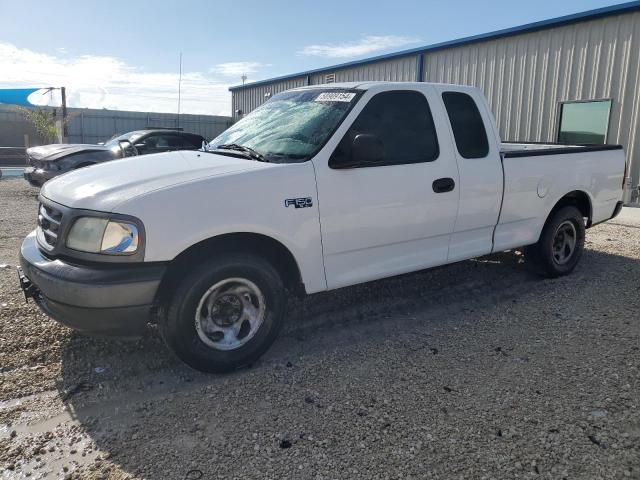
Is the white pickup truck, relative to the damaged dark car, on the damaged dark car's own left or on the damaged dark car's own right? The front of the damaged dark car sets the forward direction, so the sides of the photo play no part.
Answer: on the damaged dark car's own left

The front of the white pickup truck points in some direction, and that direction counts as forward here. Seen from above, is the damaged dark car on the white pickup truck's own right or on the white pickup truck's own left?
on the white pickup truck's own right

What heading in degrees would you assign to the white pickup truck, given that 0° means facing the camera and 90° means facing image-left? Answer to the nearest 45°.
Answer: approximately 45°

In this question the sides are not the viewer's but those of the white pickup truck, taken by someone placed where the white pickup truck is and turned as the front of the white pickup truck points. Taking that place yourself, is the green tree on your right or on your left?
on your right

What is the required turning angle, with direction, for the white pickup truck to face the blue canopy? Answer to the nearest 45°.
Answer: approximately 90° to its right

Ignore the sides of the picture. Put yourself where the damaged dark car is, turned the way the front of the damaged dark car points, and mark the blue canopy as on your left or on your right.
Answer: on your right
